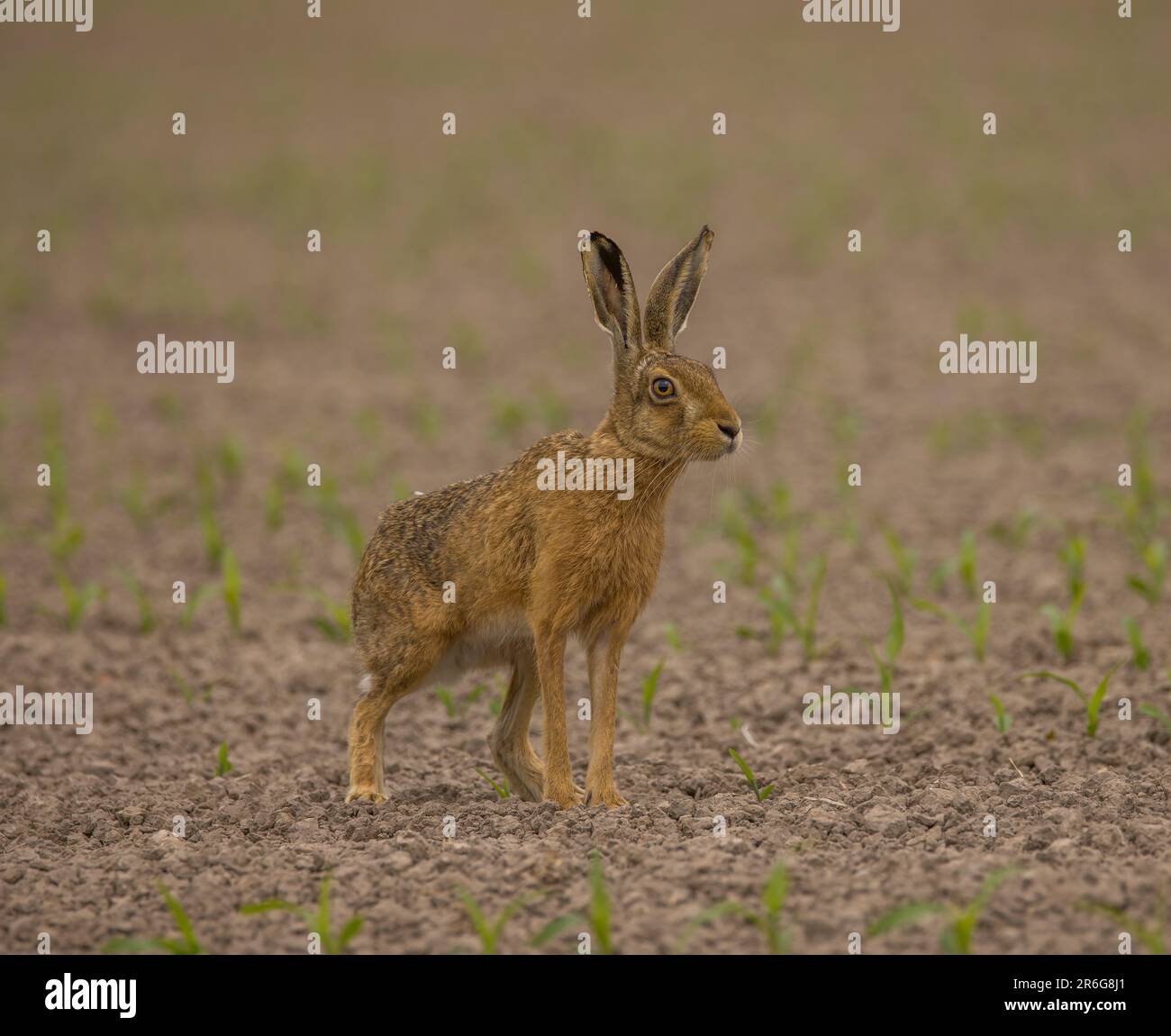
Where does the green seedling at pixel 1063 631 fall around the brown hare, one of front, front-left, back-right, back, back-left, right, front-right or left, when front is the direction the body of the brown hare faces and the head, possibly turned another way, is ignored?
left

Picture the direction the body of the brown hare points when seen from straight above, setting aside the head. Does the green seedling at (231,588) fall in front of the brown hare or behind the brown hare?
behind

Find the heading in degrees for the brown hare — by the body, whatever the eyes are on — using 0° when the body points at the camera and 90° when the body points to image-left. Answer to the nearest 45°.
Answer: approximately 315°

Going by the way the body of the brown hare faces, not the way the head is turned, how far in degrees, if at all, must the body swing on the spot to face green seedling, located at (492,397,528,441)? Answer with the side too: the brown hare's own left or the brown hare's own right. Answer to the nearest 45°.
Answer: approximately 135° to the brown hare's own left

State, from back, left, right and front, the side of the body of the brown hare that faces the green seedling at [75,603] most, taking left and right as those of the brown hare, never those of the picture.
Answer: back

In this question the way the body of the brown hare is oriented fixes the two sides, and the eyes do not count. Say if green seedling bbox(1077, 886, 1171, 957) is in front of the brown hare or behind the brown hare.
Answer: in front
